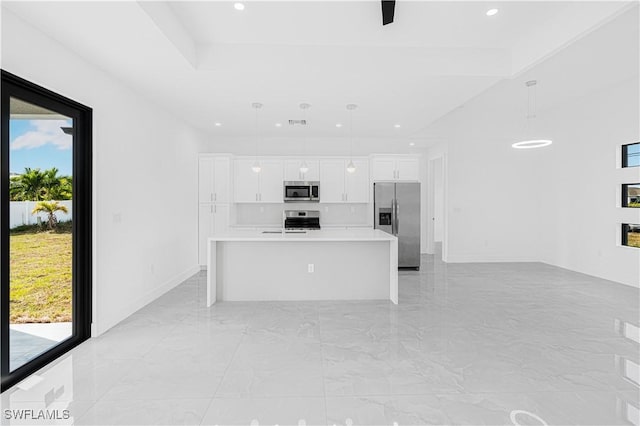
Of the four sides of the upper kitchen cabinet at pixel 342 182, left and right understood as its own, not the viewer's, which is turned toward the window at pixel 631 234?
left

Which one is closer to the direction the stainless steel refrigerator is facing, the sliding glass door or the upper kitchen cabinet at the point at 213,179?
the sliding glass door

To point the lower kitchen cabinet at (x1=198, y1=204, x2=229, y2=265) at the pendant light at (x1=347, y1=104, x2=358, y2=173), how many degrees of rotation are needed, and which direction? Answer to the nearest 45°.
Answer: approximately 45° to its left

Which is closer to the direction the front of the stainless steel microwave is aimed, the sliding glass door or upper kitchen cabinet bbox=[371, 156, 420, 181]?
the sliding glass door

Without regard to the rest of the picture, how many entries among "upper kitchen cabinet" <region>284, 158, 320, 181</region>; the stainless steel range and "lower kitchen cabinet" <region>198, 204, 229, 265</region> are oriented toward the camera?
3

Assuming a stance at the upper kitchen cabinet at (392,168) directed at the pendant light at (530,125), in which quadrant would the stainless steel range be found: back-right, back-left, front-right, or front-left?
back-right

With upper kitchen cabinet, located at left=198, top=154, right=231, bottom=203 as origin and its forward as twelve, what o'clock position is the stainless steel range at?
The stainless steel range is roughly at 9 o'clock from the upper kitchen cabinet.

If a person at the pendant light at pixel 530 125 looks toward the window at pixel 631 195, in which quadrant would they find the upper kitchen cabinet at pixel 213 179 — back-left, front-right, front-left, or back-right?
back-left

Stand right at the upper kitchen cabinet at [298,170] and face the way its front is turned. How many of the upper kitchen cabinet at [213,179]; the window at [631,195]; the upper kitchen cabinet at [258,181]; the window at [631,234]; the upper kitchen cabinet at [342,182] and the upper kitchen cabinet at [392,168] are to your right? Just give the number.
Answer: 2

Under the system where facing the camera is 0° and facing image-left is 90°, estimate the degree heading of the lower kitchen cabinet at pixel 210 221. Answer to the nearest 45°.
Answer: approximately 0°
